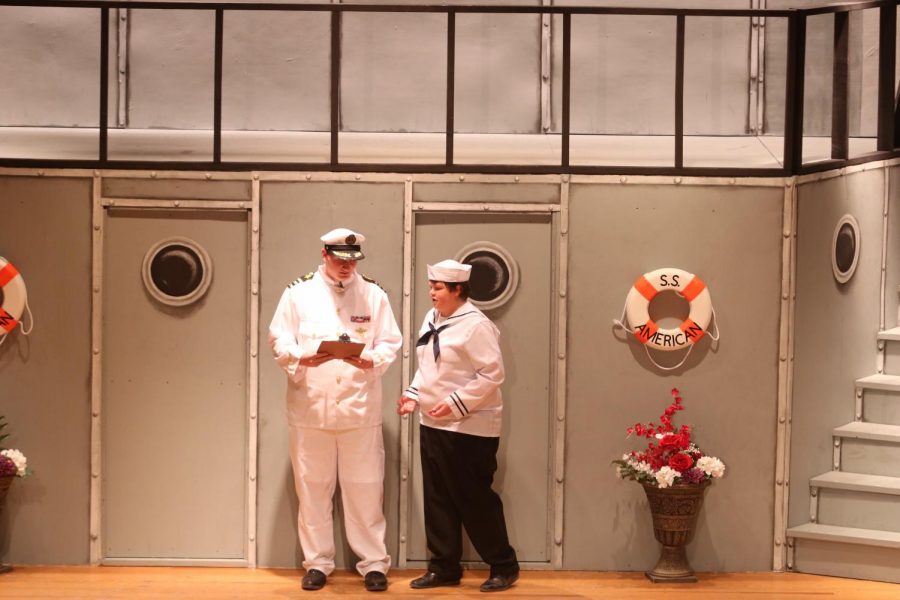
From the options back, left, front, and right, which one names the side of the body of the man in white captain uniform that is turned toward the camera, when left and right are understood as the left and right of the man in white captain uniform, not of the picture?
front

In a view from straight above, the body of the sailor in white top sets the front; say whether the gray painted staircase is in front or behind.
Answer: behind

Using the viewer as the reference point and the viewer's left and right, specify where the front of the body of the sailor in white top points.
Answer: facing the viewer and to the left of the viewer

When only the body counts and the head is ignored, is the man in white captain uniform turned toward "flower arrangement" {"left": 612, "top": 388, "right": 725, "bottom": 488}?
no

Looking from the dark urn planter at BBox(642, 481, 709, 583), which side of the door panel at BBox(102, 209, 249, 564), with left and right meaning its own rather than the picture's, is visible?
left

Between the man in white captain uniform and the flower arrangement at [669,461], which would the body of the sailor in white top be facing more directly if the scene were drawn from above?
the man in white captain uniform

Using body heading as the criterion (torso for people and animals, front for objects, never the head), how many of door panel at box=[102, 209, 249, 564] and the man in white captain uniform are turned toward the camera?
2

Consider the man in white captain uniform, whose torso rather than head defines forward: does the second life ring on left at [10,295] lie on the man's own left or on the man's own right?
on the man's own right

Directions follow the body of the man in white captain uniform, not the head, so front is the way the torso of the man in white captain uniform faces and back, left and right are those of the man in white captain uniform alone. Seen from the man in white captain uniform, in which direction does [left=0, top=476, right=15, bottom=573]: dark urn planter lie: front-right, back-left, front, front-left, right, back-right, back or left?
right

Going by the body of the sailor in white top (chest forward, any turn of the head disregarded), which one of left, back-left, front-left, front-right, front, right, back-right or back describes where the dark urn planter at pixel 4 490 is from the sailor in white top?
front-right

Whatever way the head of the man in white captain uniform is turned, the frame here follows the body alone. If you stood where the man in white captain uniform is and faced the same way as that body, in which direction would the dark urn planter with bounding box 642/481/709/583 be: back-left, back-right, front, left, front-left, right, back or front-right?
left

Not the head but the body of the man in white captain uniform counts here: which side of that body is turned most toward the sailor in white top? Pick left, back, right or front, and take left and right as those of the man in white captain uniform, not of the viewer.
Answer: left

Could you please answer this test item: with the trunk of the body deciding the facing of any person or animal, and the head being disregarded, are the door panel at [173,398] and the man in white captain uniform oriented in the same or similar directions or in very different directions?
same or similar directions

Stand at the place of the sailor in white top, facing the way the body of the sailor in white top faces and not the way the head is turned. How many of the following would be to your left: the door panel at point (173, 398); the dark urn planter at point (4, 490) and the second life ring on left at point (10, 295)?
0

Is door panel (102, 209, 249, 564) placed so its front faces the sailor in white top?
no

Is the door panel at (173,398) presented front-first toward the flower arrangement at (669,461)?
no
